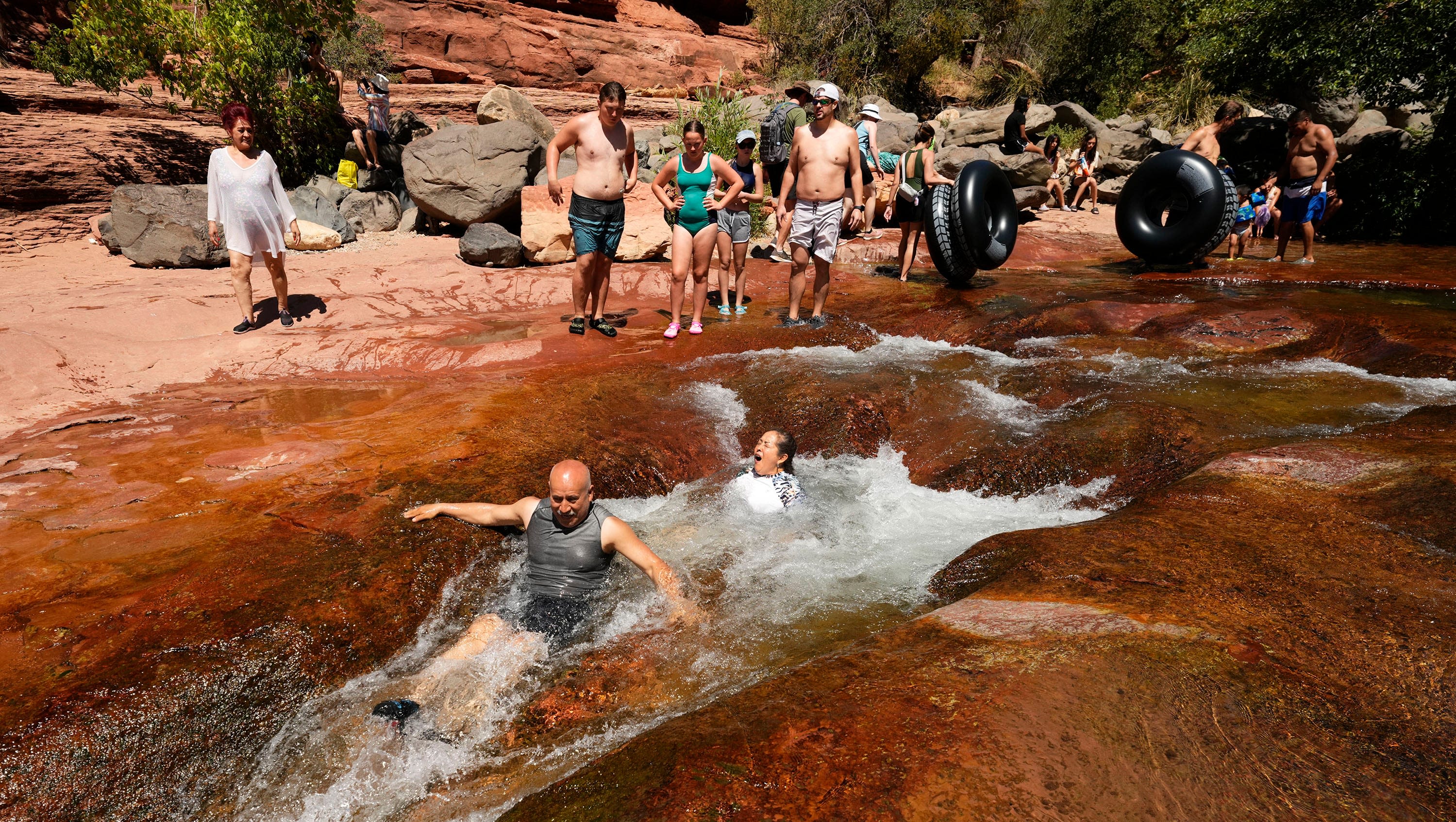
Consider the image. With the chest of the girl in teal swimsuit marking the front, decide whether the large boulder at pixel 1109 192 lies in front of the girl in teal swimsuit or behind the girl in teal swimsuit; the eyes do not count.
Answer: behind

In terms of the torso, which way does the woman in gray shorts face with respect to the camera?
toward the camera

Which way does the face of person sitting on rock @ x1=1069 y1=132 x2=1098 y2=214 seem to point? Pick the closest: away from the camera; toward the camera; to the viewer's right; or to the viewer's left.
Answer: toward the camera

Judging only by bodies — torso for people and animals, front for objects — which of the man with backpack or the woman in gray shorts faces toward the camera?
the woman in gray shorts

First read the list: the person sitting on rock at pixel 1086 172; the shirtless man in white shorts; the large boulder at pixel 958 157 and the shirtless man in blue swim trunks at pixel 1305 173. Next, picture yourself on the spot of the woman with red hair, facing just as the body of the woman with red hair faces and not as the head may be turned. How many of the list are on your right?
0

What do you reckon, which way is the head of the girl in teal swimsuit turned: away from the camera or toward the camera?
toward the camera

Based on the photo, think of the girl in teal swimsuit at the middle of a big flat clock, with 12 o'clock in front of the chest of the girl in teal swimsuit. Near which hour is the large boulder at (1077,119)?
The large boulder is roughly at 7 o'clock from the girl in teal swimsuit.

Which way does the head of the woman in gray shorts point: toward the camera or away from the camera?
toward the camera

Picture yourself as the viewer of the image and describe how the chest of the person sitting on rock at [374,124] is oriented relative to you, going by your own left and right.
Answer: facing the viewer and to the left of the viewer

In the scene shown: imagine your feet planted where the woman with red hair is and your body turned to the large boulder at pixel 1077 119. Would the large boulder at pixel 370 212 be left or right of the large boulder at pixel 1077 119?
left

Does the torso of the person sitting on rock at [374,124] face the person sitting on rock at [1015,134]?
no

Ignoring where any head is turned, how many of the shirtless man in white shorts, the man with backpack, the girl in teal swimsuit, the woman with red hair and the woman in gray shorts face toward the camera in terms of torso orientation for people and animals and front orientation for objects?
4

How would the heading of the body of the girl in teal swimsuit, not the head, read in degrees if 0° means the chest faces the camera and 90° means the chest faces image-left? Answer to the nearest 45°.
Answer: approximately 0°

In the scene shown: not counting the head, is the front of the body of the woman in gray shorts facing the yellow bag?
no
